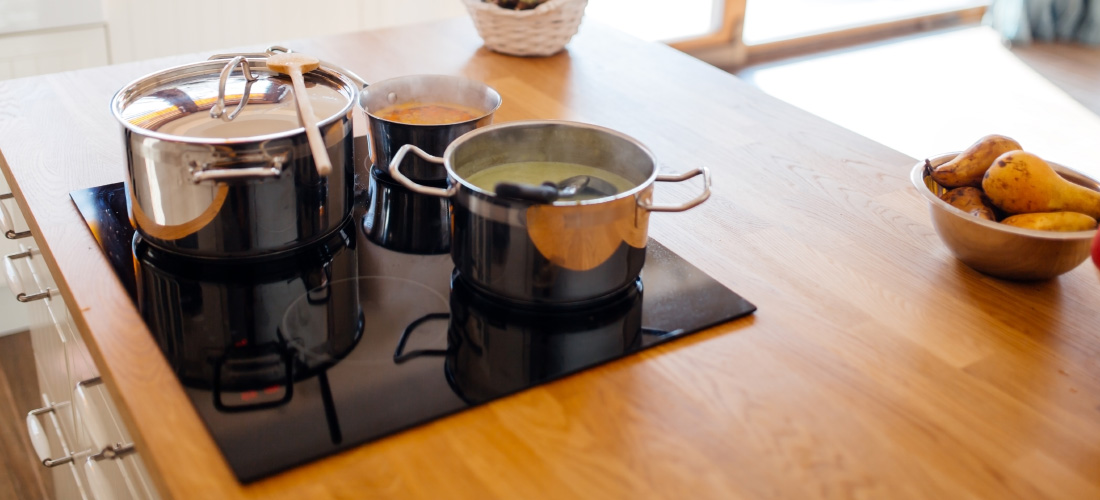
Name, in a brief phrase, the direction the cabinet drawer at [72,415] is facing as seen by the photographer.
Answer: facing to the left of the viewer
